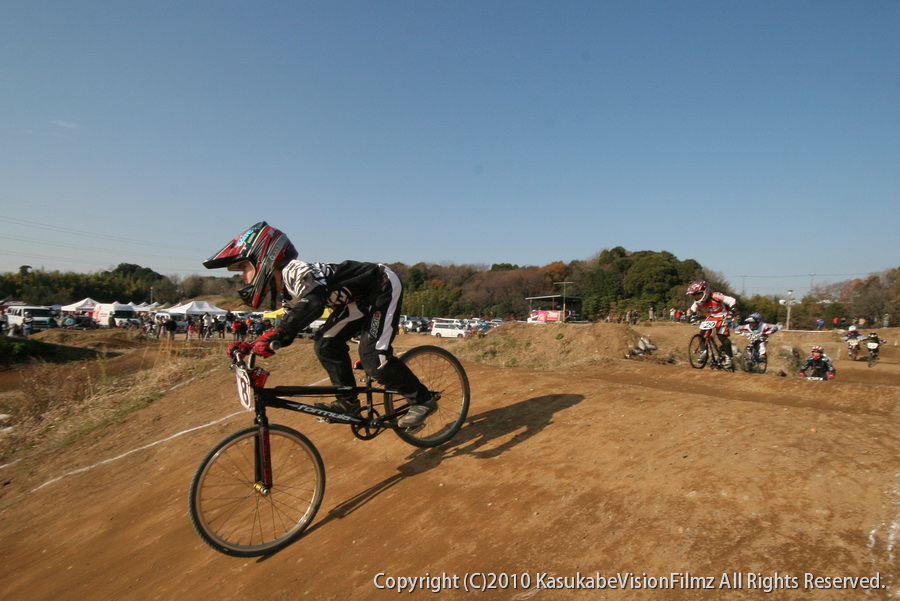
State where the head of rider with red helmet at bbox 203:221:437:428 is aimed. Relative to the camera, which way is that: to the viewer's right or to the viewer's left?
to the viewer's left

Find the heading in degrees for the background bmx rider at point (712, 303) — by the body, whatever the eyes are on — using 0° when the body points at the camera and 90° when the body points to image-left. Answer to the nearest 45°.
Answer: approximately 45°

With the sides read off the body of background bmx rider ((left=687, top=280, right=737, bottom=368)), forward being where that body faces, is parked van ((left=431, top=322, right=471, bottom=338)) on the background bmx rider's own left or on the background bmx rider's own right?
on the background bmx rider's own right

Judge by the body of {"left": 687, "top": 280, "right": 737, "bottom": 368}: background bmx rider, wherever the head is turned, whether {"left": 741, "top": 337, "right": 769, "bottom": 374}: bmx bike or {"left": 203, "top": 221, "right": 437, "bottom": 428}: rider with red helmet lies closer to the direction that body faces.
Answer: the rider with red helmet

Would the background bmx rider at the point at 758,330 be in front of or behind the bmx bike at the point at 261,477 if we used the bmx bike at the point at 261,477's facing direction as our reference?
behind

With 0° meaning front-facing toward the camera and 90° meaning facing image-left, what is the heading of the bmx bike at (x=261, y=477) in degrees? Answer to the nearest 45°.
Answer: approximately 45°

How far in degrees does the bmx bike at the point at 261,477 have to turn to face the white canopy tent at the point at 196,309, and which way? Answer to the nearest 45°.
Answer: approximately 135° to its right
